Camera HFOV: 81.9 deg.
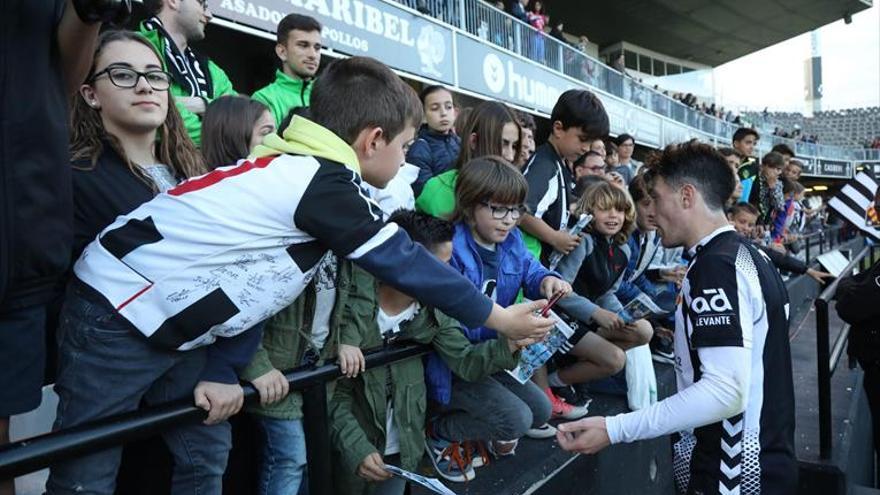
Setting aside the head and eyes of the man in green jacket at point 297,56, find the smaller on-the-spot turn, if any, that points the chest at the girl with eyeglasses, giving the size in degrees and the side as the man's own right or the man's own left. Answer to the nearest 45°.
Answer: approximately 45° to the man's own right

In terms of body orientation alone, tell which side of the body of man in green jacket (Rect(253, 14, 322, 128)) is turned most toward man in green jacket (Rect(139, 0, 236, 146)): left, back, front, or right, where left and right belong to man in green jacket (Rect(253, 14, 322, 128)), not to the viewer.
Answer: right

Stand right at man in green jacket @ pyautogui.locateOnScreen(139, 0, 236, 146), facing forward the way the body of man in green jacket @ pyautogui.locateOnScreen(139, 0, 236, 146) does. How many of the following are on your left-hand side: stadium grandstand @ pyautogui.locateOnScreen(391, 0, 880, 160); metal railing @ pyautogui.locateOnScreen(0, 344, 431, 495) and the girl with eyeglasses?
1

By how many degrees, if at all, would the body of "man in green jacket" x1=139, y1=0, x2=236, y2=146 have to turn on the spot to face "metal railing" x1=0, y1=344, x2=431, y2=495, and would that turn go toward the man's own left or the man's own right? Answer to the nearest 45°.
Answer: approximately 45° to the man's own right

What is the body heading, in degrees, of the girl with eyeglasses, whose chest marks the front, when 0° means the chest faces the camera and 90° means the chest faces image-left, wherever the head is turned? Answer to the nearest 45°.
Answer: approximately 315°

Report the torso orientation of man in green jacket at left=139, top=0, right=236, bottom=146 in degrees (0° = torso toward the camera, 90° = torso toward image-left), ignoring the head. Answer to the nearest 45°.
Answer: approximately 315°

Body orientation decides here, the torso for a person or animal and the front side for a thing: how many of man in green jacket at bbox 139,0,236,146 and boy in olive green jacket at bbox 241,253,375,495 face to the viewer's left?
0
